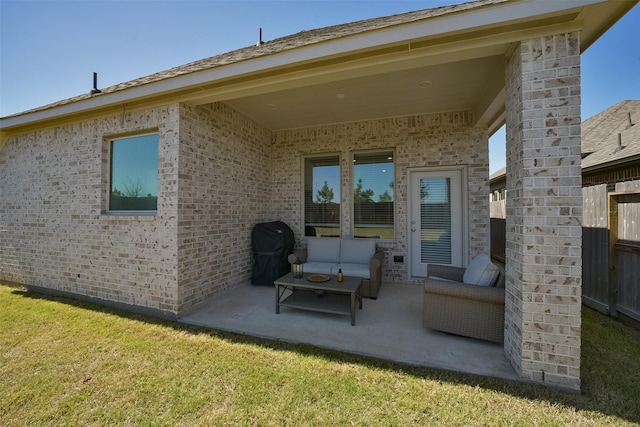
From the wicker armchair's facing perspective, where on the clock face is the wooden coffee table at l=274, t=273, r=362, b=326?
The wooden coffee table is roughly at 12 o'clock from the wicker armchair.

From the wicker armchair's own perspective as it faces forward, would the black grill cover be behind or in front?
in front

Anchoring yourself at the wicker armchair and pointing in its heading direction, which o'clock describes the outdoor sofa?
The outdoor sofa is roughly at 1 o'clock from the wicker armchair.

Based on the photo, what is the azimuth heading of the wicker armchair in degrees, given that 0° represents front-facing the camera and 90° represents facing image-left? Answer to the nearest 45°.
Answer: approximately 90°

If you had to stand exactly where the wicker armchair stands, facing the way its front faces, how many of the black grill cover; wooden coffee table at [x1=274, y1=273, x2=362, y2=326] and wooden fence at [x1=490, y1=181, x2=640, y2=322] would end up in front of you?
2

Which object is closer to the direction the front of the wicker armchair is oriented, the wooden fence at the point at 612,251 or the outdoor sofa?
the outdoor sofa

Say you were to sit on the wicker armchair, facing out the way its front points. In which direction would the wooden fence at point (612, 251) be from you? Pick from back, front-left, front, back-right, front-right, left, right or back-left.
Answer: back-right

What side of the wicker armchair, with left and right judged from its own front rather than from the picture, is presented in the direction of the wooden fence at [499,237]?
right
